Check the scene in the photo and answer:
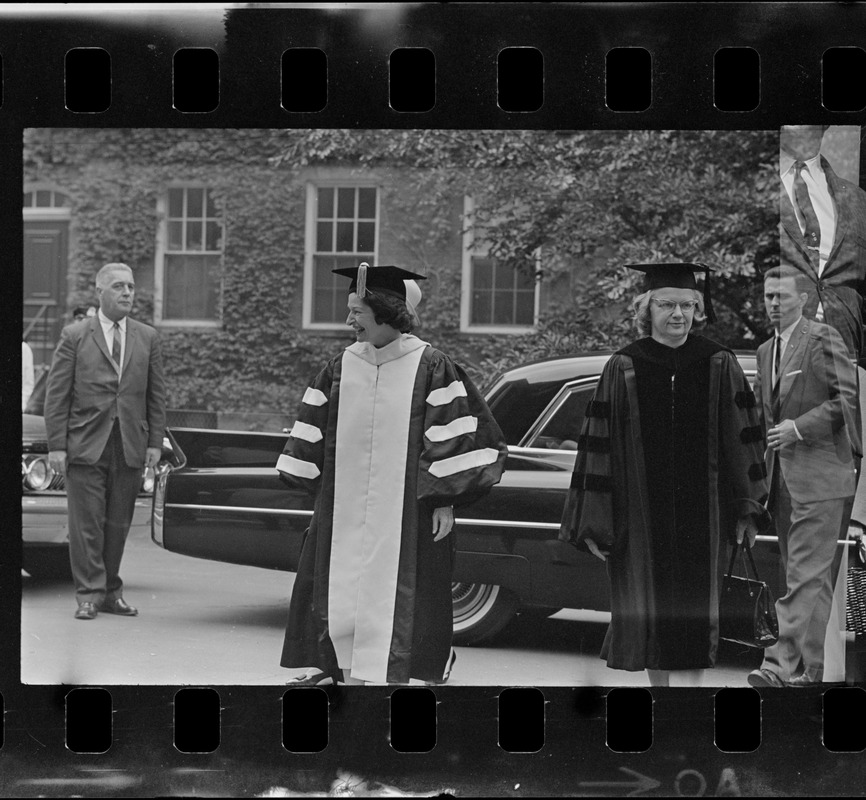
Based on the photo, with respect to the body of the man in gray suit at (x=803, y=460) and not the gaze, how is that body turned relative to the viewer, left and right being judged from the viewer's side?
facing the viewer and to the left of the viewer

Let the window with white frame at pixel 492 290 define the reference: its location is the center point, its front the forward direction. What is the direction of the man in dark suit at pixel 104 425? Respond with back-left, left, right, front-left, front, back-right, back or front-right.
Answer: front

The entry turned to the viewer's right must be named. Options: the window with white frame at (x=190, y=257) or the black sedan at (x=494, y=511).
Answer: the black sedan

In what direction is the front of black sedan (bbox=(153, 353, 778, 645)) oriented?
to the viewer's right

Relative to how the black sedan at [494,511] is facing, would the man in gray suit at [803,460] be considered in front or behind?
in front

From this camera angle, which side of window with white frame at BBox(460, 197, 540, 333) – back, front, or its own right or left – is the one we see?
front

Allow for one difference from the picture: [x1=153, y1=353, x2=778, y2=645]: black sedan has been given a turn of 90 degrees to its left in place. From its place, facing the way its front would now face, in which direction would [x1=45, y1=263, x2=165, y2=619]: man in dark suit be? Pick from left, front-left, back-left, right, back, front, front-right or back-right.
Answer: left

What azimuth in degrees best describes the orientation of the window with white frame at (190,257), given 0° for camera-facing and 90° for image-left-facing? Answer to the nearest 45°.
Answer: approximately 0°

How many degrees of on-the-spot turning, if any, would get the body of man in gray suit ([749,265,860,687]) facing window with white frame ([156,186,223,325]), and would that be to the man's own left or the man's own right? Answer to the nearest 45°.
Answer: approximately 45° to the man's own right

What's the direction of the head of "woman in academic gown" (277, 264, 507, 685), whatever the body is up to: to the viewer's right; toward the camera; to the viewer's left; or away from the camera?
to the viewer's left

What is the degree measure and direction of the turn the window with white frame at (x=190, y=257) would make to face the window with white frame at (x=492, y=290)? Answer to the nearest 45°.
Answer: approximately 90° to its left

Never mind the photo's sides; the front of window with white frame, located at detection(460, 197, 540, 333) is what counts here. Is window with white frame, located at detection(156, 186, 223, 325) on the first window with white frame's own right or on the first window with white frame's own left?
on the first window with white frame's own right
